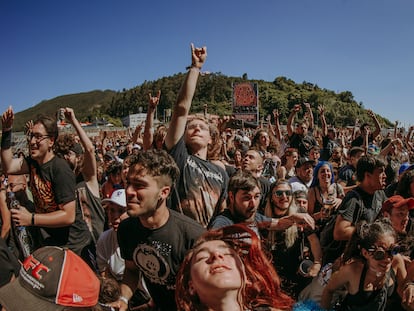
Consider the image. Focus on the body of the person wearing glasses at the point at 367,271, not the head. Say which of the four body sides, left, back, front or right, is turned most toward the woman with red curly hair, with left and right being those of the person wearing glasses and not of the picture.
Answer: right

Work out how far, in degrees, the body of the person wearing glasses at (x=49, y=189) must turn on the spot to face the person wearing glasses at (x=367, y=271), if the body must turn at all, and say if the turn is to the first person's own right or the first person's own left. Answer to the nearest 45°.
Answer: approximately 90° to the first person's own left

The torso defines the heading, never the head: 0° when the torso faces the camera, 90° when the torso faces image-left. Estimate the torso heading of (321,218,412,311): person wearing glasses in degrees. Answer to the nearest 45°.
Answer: approximately 315°

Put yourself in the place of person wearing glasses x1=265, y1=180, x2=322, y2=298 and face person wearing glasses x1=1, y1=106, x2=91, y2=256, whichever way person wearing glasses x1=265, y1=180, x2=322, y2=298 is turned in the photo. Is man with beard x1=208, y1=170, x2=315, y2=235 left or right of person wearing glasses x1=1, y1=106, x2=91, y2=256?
left

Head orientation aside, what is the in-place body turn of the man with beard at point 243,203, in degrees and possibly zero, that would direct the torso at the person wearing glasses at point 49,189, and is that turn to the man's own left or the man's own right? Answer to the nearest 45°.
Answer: approximately 135° to the man's own right

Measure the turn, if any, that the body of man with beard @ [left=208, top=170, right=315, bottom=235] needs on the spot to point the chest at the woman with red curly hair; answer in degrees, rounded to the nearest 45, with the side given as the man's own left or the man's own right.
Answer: approximately 45° to the man's own right

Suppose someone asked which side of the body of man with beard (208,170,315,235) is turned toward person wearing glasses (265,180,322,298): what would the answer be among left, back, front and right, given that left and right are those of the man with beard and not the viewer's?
left

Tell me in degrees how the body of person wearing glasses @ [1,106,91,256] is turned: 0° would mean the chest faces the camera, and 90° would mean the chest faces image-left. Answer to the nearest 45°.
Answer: approximately 45°
